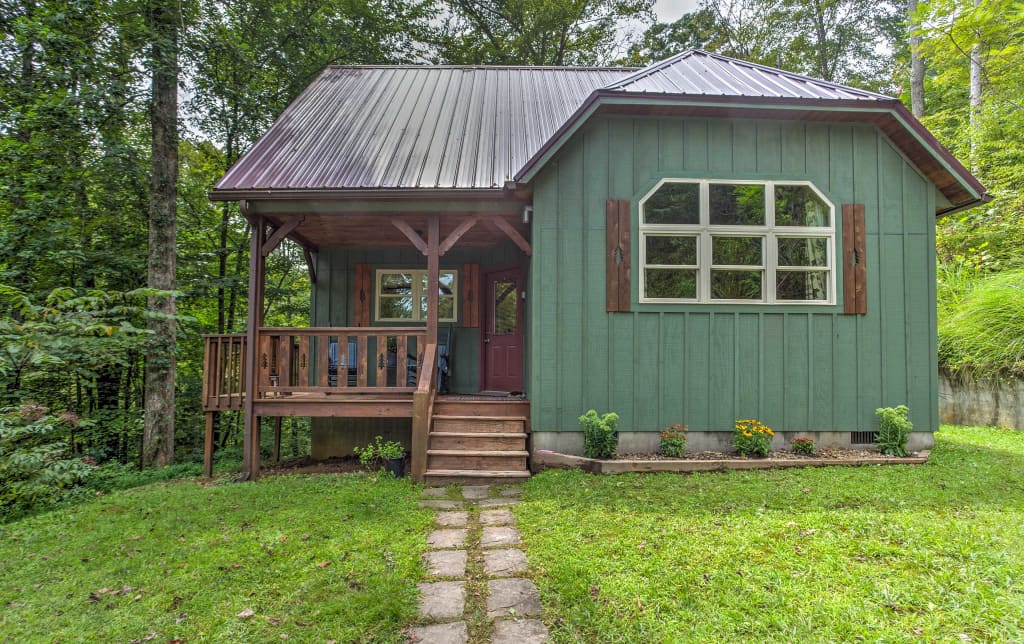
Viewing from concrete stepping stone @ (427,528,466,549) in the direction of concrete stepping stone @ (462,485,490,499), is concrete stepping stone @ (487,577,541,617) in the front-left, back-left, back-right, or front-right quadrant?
back-right

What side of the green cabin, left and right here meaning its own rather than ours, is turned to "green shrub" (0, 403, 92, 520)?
right

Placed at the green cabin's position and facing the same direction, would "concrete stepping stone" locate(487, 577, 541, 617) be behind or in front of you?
in front

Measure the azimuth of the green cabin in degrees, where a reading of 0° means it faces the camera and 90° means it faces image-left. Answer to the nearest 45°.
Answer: approximately 0°

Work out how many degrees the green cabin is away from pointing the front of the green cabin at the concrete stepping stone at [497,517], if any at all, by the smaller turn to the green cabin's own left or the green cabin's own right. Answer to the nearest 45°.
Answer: approximately 45° to the green cabin's own right

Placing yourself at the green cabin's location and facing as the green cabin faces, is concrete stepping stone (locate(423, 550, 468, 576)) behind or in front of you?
in front
